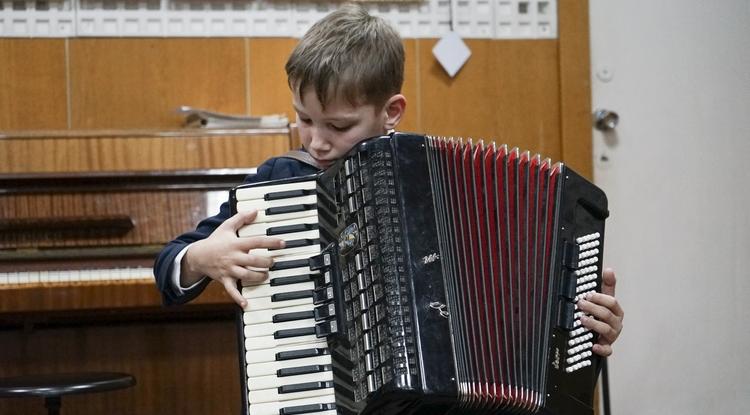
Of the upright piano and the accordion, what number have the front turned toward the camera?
2

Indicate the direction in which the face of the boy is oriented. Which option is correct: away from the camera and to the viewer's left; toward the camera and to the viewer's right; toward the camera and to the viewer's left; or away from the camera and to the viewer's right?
toward the camera and to the viewer's left

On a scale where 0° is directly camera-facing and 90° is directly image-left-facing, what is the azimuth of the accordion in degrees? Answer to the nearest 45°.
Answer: approximately 0°

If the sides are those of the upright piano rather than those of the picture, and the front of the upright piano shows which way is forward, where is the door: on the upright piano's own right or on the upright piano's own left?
on the upright piano's own left

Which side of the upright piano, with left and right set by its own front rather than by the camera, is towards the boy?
front

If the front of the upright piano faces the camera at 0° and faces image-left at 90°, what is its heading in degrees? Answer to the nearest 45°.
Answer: approximately 0°

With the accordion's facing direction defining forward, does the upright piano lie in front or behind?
behind
